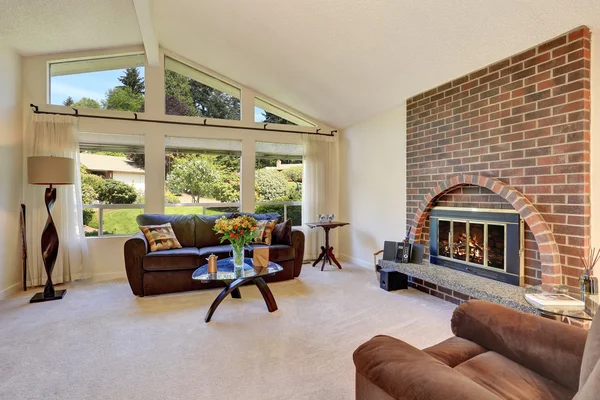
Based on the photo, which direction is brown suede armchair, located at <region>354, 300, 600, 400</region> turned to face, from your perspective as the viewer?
facing away from the viewer and to the left of the viewer

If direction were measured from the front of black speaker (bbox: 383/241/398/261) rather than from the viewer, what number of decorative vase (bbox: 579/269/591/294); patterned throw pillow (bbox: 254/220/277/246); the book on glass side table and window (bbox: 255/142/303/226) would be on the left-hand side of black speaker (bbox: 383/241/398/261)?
2

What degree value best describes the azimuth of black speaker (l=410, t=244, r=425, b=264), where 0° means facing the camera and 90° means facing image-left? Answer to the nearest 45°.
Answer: approximately 45°

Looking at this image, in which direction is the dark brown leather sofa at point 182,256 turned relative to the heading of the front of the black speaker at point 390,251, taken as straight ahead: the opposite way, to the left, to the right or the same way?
to the left

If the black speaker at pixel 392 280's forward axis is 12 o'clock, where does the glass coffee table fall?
The glass coffee table is roughly at 12 o'clock from the black speaker.

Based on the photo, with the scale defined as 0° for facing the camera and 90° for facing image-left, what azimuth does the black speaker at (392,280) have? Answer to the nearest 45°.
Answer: approximately 45°

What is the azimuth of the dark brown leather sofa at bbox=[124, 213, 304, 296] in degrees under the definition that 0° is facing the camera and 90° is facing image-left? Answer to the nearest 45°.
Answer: approximately 0°

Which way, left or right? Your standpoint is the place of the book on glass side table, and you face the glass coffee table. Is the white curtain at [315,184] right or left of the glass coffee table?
right

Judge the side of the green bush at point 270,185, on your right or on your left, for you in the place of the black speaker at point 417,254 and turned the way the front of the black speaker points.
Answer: on your right

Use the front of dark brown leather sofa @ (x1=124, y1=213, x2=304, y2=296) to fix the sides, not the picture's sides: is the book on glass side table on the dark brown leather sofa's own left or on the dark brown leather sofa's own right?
on the dark brown leather sofa's own left

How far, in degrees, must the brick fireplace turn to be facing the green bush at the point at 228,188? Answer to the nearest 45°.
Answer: approximately 45° to its right

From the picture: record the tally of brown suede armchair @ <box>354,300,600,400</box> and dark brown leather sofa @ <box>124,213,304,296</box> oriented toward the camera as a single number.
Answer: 1
